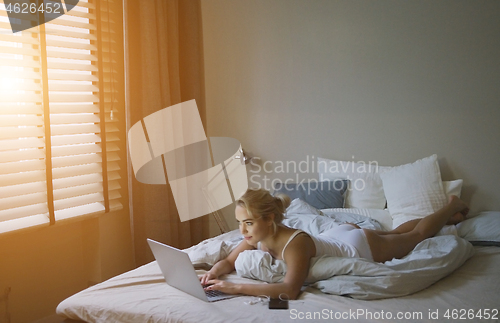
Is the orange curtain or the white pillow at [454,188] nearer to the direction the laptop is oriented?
the white pillow

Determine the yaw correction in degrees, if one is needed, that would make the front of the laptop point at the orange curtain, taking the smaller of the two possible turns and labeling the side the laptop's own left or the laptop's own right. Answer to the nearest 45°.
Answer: approximately 45° to the laptop's own left

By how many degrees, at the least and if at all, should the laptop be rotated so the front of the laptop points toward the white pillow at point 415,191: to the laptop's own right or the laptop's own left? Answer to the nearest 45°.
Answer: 0° — it already faces it

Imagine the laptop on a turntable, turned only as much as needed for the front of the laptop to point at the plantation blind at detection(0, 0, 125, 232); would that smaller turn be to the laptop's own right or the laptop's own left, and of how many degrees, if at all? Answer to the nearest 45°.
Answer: approximately 90° to the laptop's own left

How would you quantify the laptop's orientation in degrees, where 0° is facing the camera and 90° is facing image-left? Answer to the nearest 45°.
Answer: approximately 225°
